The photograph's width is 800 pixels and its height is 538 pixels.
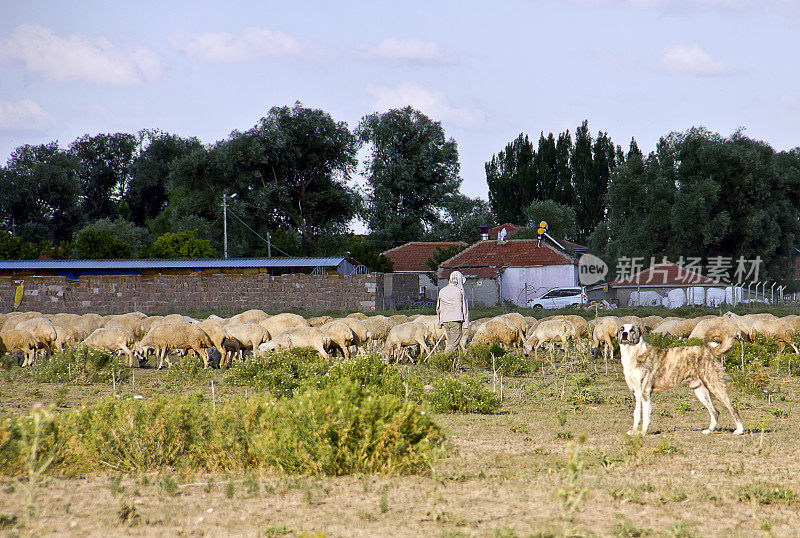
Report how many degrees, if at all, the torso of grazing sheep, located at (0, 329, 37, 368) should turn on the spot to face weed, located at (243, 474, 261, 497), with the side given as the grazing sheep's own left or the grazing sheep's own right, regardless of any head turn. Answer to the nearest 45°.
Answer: approximately 90° to the grazing sheep's own left

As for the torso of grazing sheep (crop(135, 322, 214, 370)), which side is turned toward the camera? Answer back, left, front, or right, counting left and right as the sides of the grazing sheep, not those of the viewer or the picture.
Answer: left

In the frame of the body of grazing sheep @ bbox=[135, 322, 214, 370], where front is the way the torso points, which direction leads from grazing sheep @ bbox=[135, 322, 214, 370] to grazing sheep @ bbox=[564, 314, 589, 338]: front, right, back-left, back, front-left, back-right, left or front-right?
back

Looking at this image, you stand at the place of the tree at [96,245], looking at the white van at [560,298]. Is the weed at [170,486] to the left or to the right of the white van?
right

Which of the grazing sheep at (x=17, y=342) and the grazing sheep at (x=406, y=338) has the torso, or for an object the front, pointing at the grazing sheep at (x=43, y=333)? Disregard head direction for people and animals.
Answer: the grazing sheep at (x=406, y=338)

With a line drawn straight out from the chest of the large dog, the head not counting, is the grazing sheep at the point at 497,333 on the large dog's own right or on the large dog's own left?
on the large dog's own right

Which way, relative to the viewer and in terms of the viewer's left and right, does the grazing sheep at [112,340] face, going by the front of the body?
facing to the left of the viewer

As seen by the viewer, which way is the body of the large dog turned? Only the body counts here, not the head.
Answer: to the viewer's left

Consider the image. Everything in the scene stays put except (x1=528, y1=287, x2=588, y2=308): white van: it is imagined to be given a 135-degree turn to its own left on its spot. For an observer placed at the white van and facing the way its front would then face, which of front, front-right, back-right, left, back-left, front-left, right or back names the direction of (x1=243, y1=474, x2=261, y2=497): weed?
front-right

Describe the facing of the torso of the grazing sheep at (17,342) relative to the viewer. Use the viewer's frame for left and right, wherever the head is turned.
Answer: facing to the left of the viewer

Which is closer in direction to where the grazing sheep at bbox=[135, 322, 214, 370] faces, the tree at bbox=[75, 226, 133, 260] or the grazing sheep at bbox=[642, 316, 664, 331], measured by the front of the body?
the tree

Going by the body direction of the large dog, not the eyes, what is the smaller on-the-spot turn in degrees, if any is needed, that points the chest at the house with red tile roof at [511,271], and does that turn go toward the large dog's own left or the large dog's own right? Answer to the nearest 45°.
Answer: approximately 90° to the large dog's own right

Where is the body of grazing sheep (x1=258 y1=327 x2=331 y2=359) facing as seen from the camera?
to the viewer's left
